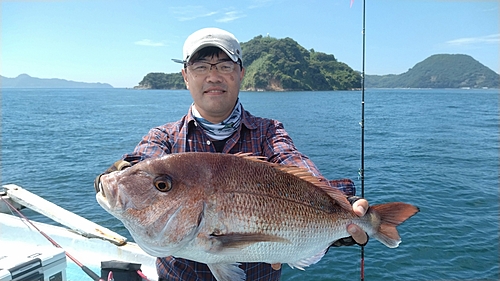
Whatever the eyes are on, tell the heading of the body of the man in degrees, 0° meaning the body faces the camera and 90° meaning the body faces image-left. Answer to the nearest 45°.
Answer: approximately 0°
